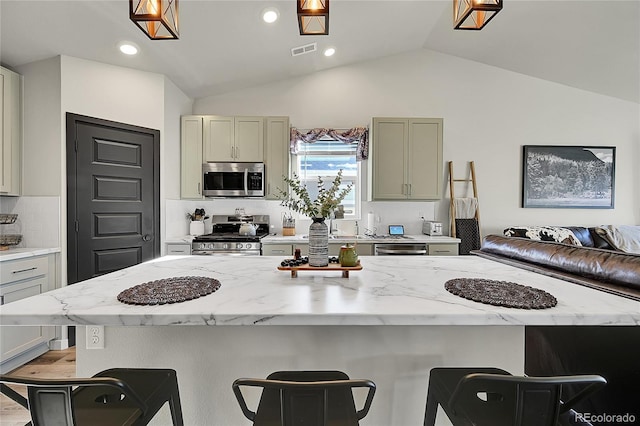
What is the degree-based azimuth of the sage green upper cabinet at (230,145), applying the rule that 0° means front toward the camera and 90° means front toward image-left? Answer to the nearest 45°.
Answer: approximately 0°

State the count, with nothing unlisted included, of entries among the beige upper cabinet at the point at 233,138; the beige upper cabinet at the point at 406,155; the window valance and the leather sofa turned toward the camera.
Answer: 3

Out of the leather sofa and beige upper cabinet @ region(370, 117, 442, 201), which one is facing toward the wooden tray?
the beige upper cabinet

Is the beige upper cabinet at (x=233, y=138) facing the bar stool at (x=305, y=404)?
yes

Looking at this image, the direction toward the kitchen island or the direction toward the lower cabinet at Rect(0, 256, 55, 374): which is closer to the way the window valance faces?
the kitchen island

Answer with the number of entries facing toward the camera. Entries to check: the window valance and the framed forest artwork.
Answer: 2

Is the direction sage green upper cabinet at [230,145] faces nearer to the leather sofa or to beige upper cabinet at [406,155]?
the leather sofa

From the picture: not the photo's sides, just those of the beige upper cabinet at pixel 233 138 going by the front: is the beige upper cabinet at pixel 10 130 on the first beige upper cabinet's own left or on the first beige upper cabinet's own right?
on the first beige upper cabinet's own right

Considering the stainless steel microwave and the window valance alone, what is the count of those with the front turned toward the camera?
2

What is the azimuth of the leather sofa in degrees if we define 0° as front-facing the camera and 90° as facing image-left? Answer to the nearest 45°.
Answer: approximately 225°

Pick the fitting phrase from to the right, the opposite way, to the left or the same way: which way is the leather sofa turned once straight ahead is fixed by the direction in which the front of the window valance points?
to the left

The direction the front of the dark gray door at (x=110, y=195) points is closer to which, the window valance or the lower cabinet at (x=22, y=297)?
the window valance
